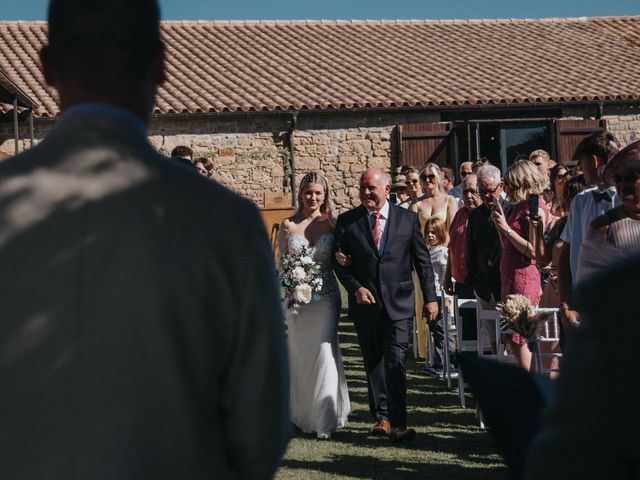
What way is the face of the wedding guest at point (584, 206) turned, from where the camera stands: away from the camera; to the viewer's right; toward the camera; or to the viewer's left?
to the viewer's left

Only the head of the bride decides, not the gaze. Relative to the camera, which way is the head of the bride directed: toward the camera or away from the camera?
toward the camera

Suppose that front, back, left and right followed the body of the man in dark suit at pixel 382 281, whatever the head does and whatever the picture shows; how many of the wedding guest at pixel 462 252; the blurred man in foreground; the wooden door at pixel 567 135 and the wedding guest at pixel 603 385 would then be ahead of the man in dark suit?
2

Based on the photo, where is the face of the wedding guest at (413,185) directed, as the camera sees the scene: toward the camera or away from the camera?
toward the camera

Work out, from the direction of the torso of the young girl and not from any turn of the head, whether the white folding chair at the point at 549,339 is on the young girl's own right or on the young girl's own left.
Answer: on the young girl's own left

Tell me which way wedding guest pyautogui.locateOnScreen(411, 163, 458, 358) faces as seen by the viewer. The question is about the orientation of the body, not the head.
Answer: toward the camera

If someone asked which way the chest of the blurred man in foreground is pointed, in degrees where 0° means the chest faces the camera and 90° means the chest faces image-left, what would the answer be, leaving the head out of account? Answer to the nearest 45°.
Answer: approximately 180°

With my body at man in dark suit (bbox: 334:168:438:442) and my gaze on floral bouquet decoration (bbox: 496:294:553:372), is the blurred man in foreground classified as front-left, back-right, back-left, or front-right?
front-right

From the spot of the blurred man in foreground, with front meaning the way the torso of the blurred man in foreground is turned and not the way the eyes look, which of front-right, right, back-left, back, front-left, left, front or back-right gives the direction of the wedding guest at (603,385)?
back-right

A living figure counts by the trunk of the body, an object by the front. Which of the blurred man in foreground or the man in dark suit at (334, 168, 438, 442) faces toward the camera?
the man in dark suit

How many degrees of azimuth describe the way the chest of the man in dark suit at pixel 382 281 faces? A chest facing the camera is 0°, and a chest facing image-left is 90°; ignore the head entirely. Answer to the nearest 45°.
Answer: approximately 0°

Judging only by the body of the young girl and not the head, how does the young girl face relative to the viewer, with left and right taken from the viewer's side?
facing the viewer and to the left of the viewer

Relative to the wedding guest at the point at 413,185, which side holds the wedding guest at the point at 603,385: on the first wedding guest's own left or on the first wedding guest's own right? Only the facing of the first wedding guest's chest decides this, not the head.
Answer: on the first wedding guest's own left

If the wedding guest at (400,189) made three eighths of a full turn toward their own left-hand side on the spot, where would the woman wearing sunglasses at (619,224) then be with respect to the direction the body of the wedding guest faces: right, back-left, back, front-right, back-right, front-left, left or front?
right

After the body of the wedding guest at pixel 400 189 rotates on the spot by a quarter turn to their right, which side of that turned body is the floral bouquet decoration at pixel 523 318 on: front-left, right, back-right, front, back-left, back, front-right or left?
back-left
